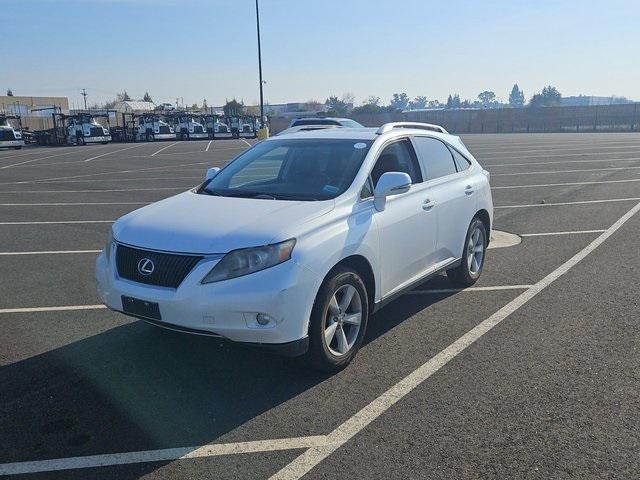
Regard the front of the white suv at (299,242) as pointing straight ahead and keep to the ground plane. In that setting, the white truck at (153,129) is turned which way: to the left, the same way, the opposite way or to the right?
to the left

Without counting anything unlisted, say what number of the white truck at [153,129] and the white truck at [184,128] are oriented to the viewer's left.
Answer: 0

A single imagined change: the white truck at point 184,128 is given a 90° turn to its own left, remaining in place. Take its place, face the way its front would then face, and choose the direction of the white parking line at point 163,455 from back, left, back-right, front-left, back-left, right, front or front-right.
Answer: back-right

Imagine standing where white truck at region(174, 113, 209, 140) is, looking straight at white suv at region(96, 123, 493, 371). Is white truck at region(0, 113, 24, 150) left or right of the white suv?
right

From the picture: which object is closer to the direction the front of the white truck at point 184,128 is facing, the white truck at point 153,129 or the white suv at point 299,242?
the white suv

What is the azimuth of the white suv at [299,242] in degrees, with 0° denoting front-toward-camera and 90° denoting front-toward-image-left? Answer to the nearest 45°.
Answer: approximately 45°

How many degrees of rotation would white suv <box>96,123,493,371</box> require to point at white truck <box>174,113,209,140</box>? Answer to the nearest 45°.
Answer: approximately 135° to its right

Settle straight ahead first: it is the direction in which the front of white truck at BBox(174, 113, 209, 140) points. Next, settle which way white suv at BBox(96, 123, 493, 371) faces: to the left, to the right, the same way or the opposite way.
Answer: to the right

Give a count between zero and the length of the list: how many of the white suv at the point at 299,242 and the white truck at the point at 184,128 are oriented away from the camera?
0

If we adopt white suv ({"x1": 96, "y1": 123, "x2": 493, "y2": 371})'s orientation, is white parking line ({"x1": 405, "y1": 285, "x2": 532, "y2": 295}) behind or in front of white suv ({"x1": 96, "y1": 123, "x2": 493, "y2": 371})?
behind

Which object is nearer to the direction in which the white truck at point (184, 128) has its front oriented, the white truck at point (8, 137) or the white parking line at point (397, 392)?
the white parking line
